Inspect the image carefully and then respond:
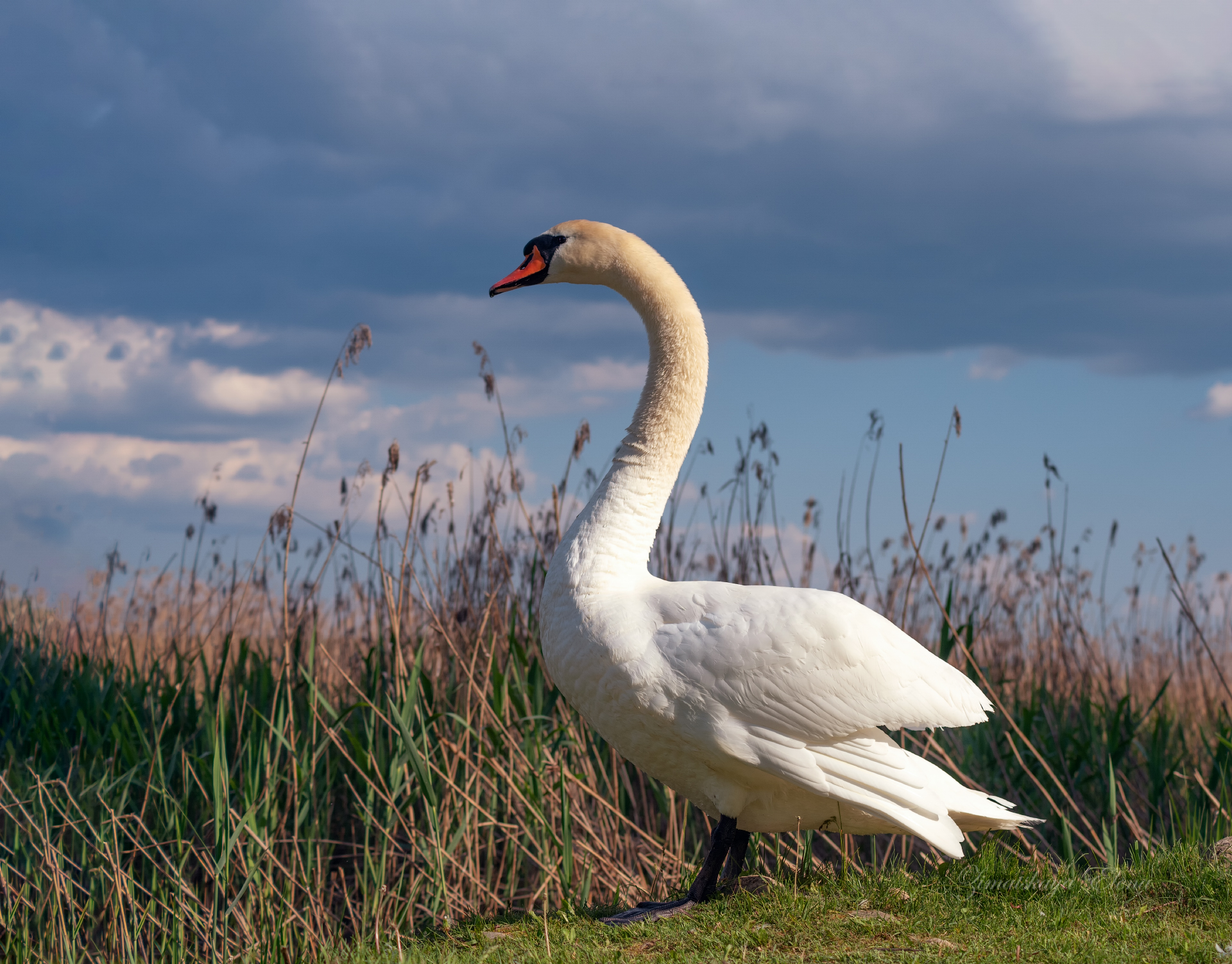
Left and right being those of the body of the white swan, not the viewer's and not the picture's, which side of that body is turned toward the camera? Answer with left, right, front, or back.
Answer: left
